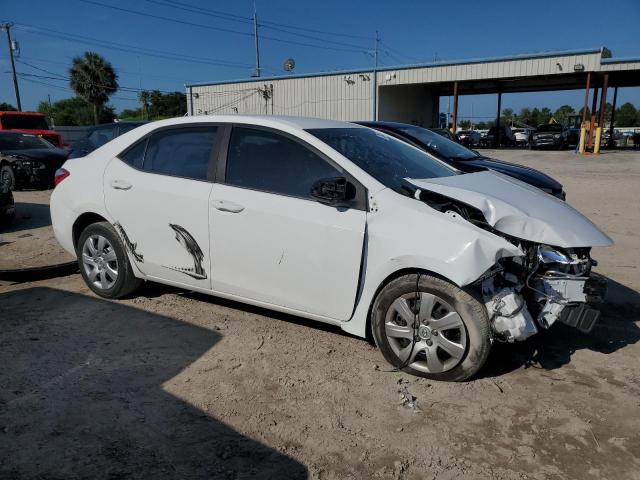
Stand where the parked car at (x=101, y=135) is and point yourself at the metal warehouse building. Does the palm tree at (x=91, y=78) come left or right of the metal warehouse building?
left

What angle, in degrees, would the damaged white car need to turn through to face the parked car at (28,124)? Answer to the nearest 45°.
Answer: approximately 180°

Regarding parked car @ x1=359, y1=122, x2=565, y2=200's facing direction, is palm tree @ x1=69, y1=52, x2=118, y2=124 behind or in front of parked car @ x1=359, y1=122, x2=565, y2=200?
behind

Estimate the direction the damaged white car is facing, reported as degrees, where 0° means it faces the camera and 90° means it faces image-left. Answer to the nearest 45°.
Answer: approximately 315°

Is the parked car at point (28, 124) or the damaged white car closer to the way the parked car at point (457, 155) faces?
the damaged white car

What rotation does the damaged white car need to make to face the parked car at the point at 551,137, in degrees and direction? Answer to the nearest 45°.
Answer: approximately 90° to its left

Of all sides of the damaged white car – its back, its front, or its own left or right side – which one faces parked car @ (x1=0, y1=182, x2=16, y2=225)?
back

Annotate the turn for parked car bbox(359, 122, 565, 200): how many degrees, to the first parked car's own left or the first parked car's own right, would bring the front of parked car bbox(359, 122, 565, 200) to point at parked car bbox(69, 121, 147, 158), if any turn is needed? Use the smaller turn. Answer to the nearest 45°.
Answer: approximately 135° to the first parked car's own right

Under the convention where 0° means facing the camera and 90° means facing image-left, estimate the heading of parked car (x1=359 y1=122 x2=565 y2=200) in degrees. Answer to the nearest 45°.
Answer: approximately 315°

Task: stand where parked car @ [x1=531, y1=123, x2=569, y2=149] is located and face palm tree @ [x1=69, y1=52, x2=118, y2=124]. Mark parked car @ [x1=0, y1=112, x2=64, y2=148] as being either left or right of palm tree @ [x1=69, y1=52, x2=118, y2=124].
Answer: left

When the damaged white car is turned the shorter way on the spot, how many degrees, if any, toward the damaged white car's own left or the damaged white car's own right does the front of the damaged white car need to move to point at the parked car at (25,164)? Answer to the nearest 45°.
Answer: approximately 180°
